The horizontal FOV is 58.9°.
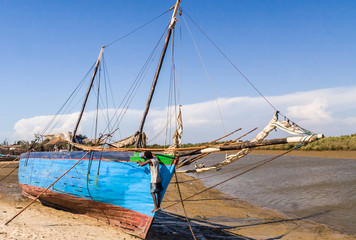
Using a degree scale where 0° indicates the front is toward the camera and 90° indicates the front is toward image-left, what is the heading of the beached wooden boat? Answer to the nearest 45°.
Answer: approximately 315°
